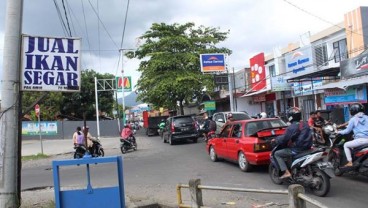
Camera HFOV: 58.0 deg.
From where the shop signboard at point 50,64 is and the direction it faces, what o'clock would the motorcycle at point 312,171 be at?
The motorcycle is roughly at 9 o'clock from the shop signboard.

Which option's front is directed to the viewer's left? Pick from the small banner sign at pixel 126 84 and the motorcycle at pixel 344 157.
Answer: the motorcycle

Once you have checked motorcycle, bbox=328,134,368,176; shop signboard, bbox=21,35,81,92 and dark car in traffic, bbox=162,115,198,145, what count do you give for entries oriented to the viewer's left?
1

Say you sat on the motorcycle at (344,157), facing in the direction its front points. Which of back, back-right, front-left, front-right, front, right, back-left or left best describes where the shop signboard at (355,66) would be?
right

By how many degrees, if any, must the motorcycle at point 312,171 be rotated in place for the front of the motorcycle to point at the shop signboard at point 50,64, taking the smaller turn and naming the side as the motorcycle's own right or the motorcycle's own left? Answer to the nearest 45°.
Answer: approximately 90° to the motorcycle's own left

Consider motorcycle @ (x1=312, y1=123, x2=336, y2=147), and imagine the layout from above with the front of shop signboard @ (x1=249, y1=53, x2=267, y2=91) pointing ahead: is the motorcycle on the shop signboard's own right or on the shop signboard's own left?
on the shop signboard's own left

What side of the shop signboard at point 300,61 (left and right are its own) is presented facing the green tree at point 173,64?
right

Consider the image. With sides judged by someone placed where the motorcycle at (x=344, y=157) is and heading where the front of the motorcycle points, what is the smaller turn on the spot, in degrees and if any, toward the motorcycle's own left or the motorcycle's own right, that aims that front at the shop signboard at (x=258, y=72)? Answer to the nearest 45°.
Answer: approximately 90° to the motorcycle's own right
